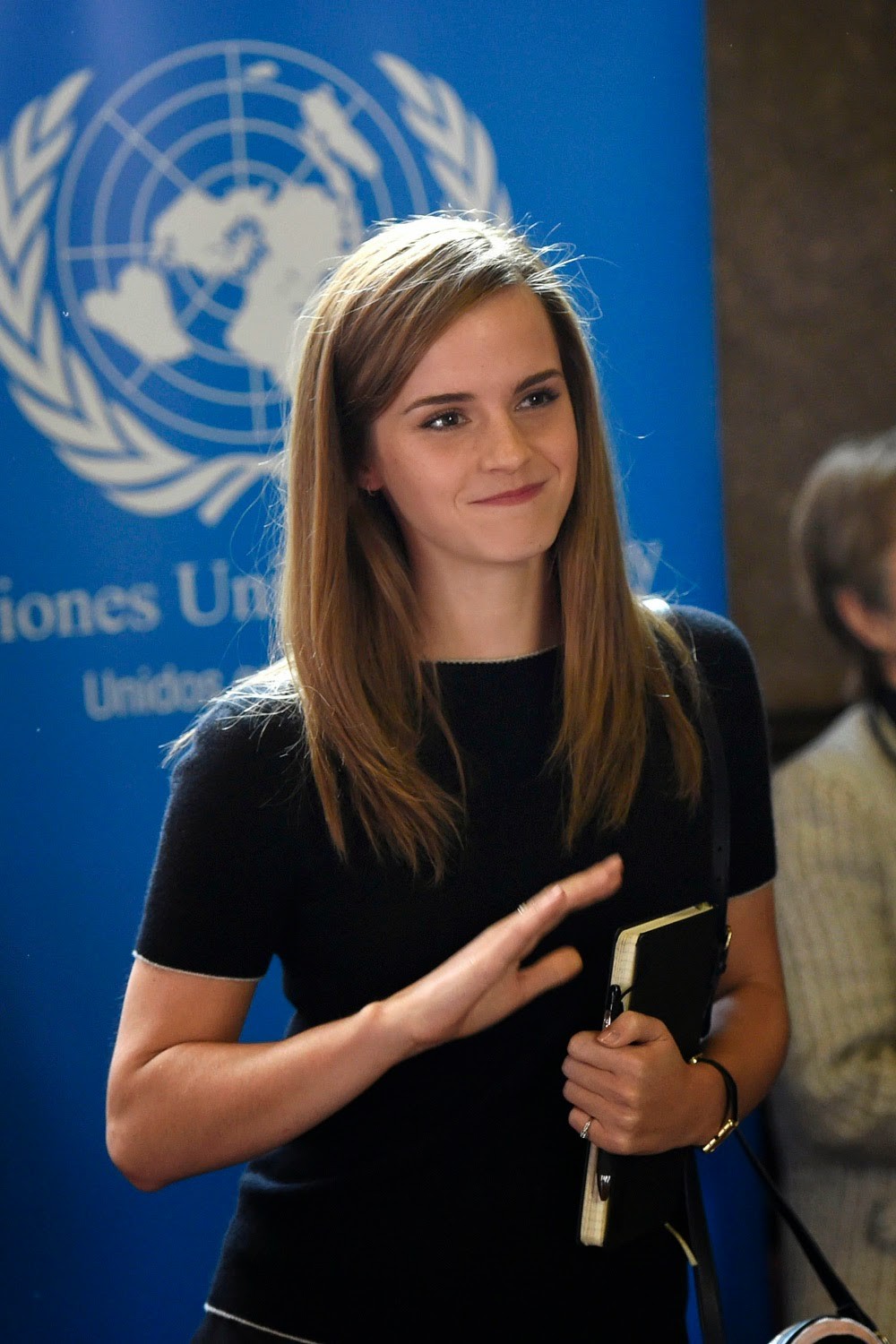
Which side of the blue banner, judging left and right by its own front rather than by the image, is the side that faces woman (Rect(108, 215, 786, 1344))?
front

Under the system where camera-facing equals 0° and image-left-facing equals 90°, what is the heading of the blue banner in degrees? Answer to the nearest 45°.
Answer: approximately 0°

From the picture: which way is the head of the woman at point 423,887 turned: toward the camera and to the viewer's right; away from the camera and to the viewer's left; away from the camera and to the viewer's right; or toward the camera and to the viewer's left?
toward the camera and to the viewer's right
